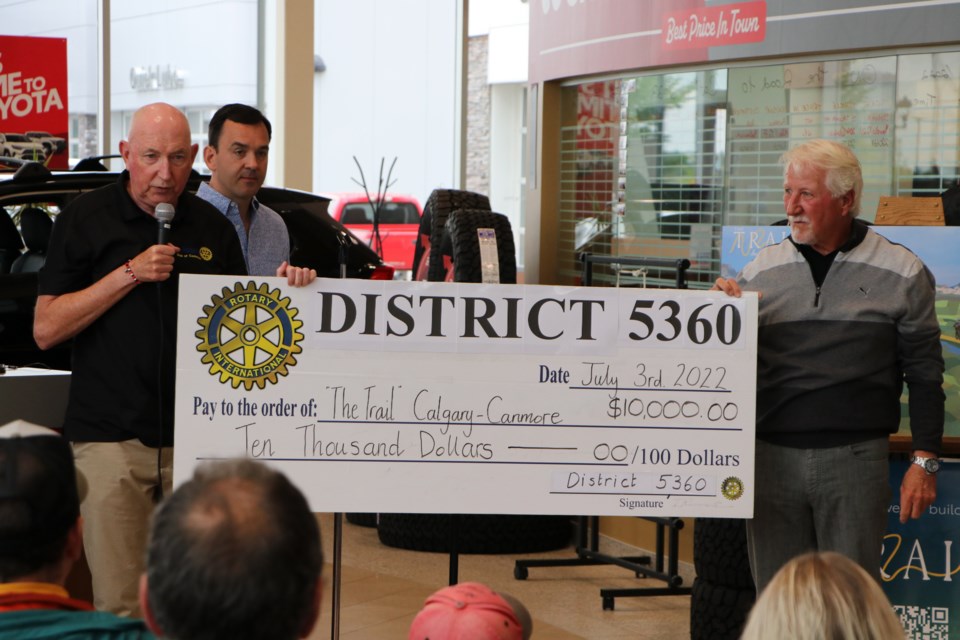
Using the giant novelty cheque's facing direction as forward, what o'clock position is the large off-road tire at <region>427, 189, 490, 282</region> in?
The large off-road tire is roughly at 6 o'clock from the giant novelty cheque.

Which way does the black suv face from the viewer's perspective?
to the viewer's left

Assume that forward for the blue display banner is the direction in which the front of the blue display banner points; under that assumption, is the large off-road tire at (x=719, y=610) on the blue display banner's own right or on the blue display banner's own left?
on the blue display banner's own right

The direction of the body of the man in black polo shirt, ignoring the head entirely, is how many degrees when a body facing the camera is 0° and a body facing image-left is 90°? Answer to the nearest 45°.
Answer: approximately 0°

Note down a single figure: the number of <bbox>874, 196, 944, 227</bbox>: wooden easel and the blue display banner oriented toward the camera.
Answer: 2

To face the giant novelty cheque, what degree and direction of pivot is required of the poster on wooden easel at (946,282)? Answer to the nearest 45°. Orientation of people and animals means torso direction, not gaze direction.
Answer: approximately 45° to its right

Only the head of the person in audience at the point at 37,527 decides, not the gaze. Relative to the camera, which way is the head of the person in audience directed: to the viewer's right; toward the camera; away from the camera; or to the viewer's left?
away from the camera

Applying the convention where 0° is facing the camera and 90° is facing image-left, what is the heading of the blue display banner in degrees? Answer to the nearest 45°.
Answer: approximately 0°
